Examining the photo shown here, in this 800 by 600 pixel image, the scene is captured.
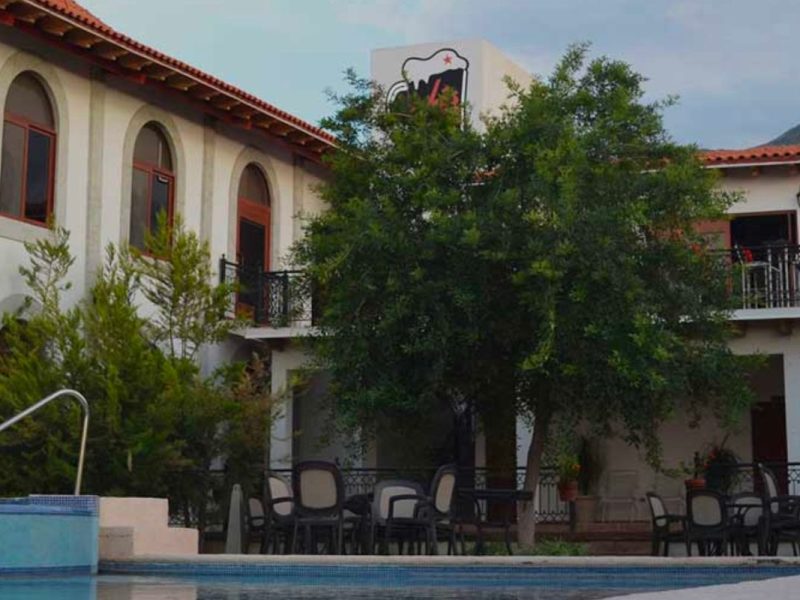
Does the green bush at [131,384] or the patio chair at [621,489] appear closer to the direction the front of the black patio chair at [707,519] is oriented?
the patio chair

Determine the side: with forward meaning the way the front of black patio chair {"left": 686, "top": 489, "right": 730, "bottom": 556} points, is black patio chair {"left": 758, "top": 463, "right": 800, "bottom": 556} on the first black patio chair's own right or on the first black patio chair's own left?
on the first black patio chair's own right

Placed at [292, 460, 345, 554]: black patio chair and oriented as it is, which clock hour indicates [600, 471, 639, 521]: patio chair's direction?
The patio chair is roughly at 1 o'clock from the black patio chair.

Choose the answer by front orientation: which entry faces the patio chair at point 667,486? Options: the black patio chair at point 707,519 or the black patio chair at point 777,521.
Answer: the black patio chair at point 707,519

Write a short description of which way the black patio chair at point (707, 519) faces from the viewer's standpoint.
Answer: facing away from the viewer

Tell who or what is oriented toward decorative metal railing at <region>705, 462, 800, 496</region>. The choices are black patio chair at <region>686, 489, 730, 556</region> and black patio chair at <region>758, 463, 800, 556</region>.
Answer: black patio chair at <region>686, 489, 730, 556</region>

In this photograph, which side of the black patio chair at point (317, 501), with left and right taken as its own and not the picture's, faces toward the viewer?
back

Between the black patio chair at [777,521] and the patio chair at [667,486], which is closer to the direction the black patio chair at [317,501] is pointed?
the patio chair
